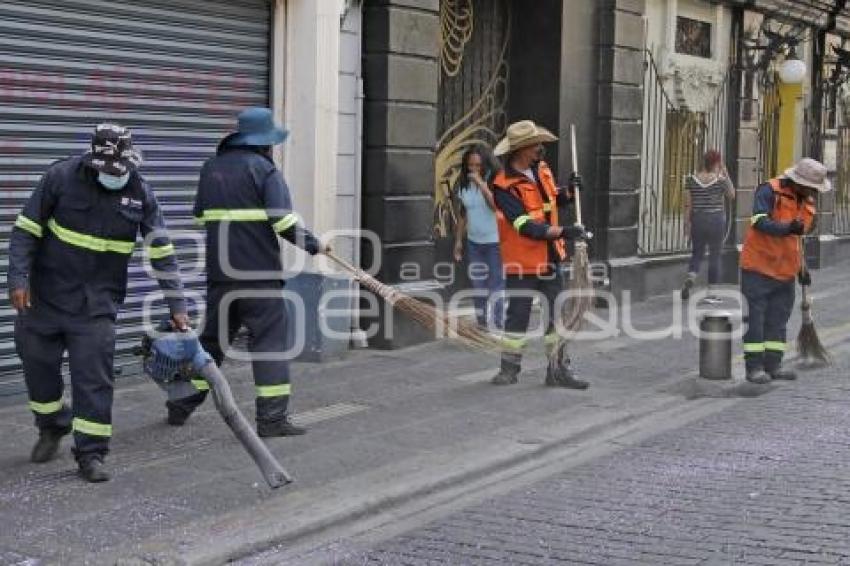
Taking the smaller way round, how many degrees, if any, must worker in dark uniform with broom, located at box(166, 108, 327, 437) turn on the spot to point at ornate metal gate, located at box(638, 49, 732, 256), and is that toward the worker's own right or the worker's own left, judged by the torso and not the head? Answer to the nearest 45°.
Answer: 0° — they already face it

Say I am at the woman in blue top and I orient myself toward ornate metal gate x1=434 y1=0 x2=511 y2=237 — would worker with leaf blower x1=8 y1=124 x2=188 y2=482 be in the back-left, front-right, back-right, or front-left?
back-left

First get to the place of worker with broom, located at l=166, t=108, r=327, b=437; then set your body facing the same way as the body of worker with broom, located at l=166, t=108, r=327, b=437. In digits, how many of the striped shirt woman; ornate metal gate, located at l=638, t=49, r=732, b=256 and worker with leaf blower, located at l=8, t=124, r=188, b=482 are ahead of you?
2

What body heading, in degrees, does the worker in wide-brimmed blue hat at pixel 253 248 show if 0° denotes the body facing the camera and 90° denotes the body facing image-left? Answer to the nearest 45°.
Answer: approximately 225°

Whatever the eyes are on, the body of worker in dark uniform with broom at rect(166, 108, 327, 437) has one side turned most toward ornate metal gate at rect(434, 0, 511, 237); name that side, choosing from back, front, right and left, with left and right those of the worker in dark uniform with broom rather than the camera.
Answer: front

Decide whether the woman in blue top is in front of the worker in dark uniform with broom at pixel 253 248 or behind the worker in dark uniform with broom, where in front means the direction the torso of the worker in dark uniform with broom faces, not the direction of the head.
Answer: in front

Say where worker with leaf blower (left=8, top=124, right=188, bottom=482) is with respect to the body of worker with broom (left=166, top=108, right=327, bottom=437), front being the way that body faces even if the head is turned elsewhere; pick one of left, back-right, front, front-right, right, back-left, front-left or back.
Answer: back

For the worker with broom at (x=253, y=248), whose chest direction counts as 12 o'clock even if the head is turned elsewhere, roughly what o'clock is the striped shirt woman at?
The striped shirt woman is roughly at 12 o'clock from the worker with broom.

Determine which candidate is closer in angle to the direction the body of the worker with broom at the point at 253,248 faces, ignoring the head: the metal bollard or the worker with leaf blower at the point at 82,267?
the metal bollard
